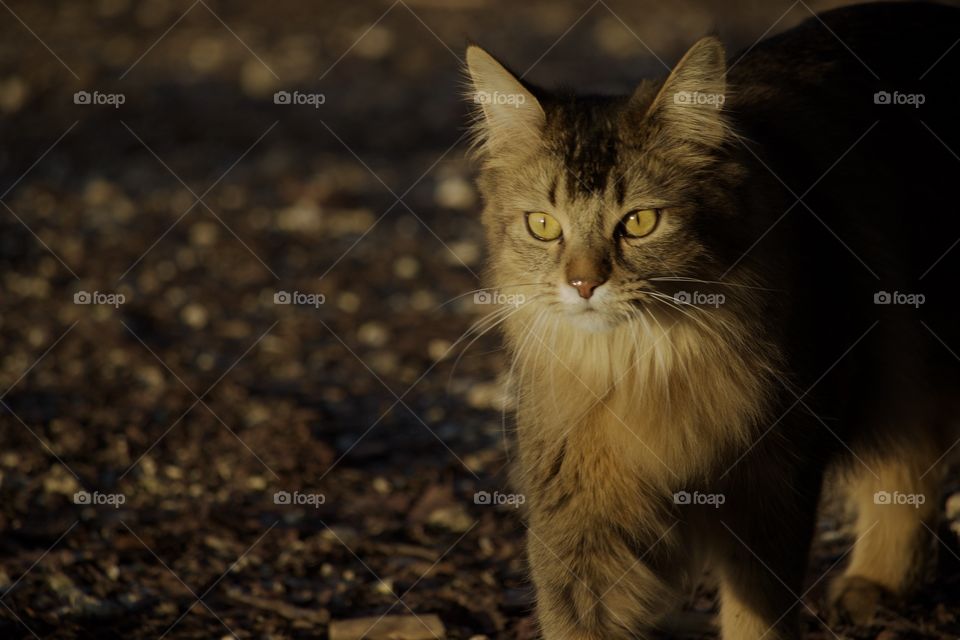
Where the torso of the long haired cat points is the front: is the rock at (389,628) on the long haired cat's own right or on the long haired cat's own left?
on the long haired cat's own right

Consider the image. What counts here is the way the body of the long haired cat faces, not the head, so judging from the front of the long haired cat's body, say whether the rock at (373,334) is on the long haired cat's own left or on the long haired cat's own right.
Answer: on the long haired cat's own right

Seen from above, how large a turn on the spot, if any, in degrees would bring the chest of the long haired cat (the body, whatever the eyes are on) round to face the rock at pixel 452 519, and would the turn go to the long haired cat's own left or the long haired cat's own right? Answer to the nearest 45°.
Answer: approximately 90° to the long haired cat's own right

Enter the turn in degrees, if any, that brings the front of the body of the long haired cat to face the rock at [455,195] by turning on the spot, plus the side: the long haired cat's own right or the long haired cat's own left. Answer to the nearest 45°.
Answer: approximately 135° to the long haired cat's own right

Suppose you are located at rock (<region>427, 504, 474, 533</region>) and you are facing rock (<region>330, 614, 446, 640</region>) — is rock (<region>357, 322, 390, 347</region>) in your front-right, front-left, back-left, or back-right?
back-right

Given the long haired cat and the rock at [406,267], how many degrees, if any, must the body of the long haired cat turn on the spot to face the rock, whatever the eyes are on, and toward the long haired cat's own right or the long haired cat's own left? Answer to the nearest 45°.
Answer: approximately 90° to the long haired cat's own right

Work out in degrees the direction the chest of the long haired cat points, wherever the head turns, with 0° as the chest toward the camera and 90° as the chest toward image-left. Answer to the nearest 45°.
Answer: approximately 45°
